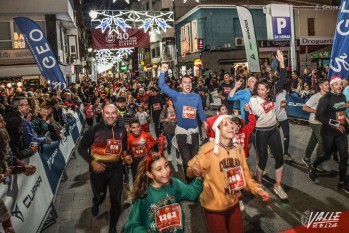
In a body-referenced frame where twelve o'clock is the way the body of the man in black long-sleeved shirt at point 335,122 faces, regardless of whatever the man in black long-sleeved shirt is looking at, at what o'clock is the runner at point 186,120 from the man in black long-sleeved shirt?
The runner is roughly at 4 o'clock from the man in black long-sleeved shirt.

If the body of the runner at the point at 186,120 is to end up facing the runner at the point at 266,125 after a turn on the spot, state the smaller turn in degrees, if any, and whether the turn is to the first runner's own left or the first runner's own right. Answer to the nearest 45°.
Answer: approximately 90° to the first runner's own left

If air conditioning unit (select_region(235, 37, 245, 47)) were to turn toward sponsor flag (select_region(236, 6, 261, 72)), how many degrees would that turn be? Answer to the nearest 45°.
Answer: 0° — it already faces it

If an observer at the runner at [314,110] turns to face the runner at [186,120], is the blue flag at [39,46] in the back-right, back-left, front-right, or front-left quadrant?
front-right

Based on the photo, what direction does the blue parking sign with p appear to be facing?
toward the camera

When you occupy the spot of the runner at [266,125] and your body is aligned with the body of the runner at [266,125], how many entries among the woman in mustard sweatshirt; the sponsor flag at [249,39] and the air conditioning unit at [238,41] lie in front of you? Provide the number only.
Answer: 1

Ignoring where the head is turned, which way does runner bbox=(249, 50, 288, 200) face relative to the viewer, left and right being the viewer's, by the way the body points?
facing the viewer

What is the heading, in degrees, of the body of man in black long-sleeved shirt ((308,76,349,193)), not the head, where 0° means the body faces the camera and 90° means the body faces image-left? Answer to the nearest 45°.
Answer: approximately 315°

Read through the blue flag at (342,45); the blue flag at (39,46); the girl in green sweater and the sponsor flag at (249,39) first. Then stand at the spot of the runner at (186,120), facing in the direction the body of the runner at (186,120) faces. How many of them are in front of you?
1

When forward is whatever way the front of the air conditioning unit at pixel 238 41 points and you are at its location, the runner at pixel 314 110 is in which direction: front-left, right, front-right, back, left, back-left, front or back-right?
front

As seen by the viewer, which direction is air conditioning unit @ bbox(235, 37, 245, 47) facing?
toward the camera
